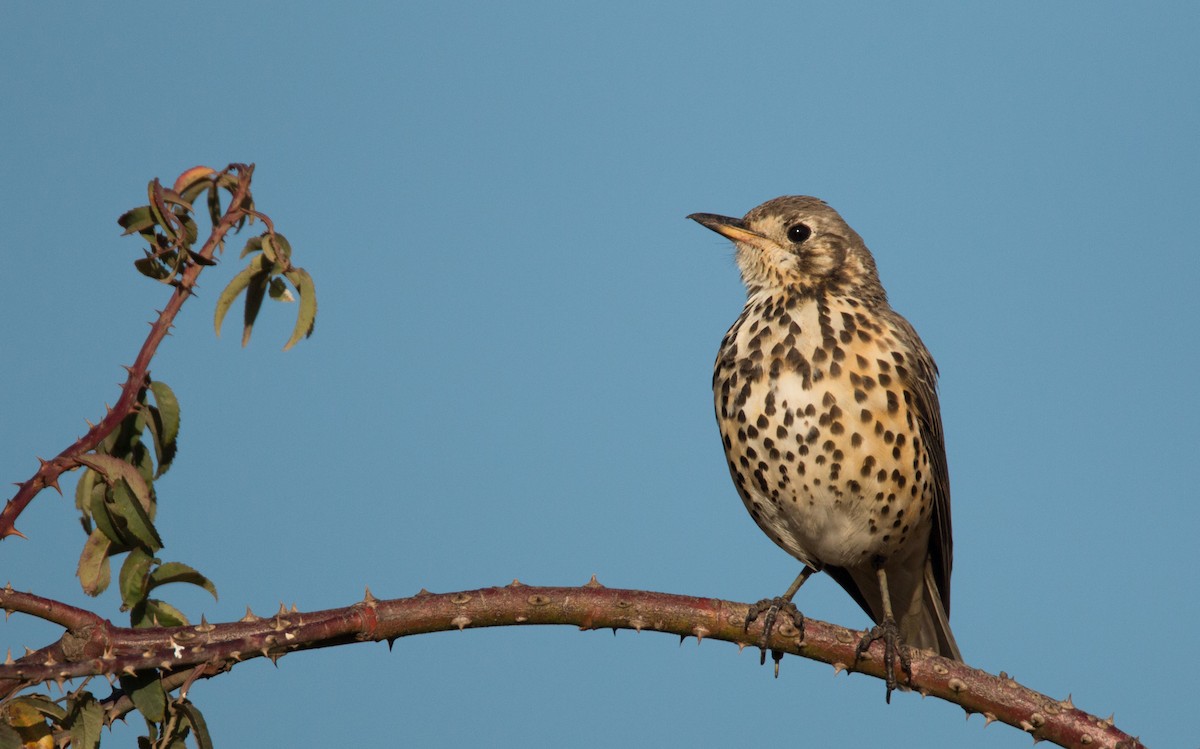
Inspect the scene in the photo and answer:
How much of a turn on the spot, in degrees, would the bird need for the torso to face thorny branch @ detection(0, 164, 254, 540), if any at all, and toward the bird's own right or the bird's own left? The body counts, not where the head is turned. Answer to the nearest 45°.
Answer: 0° — it already faces it

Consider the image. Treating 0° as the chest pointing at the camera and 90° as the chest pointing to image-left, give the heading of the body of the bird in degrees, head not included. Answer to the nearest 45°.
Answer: approximately 45°
